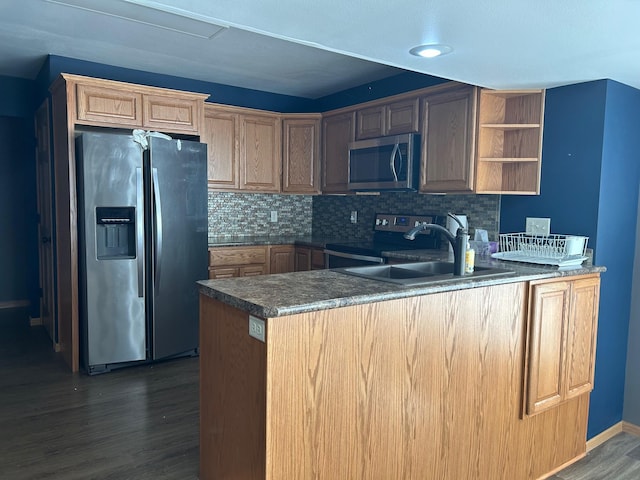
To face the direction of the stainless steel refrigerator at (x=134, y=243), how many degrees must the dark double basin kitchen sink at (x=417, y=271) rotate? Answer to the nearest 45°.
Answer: approximately 45° to its left

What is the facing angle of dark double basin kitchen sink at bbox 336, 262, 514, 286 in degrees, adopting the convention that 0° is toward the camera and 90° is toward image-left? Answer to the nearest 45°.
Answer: approximately 135°

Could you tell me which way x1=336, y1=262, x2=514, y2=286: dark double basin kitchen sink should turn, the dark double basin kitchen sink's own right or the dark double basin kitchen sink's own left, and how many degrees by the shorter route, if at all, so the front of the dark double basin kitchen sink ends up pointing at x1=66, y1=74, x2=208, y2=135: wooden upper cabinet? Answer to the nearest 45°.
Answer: approximately 45° to the dark double basin kitchen sink's own left

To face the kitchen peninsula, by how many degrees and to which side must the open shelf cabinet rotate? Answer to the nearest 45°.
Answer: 0° — it already faces it

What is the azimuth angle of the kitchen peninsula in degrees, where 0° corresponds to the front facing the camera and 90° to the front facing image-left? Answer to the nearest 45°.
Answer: approximately 315°

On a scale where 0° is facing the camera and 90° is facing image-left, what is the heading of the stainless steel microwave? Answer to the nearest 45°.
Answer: approximately 45°

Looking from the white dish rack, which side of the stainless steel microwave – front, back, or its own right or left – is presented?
left

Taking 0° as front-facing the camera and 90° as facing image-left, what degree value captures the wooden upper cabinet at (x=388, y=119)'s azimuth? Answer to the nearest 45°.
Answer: approximately 45°

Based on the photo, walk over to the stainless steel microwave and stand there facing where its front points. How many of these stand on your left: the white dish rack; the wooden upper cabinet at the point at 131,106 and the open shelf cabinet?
2
